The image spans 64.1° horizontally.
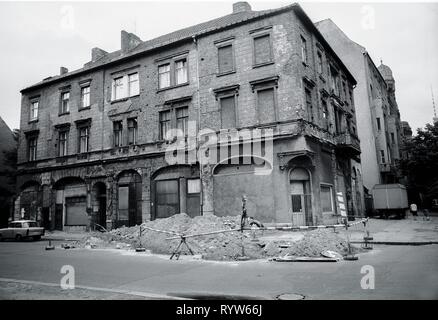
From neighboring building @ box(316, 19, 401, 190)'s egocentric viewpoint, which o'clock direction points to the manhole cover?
The manhole cover is roughly at 3 o'clock from the neighboring building.

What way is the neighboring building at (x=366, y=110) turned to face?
to the viewer's right

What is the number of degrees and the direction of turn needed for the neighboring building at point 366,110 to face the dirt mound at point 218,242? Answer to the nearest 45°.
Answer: approximately 90° to its right

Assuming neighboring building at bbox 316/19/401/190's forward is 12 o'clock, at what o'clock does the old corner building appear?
The old corner building is roughly at 4 o'clock from the neighboring building.

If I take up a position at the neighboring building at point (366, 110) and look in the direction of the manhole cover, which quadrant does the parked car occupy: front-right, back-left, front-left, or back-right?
front-right
